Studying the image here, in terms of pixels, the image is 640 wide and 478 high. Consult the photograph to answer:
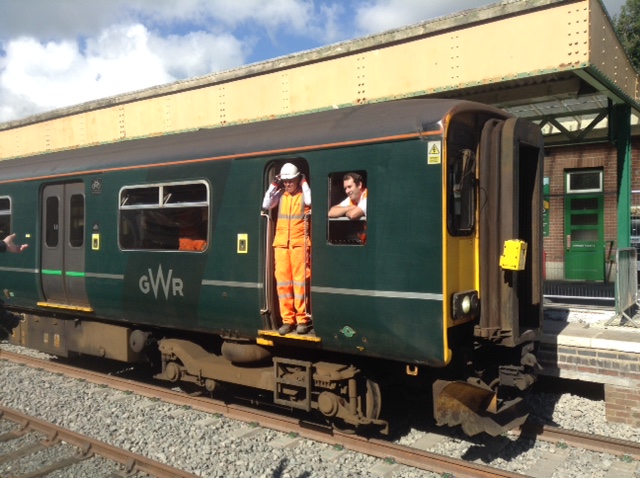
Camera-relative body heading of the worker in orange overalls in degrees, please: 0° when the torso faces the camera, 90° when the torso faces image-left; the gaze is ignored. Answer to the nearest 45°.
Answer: approximately 0°
